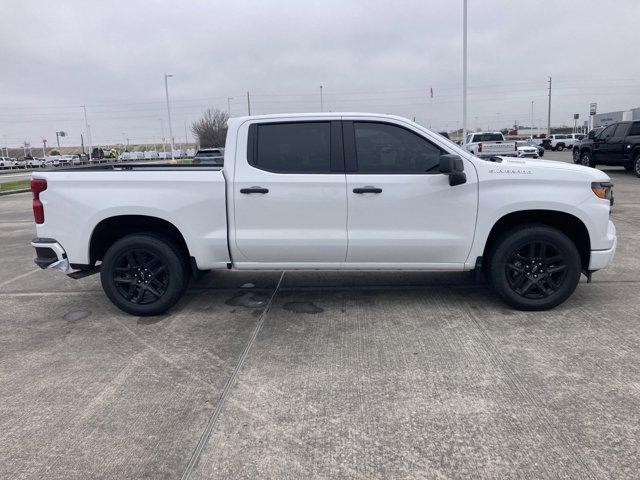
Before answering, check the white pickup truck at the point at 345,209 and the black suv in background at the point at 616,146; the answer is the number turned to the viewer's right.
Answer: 1

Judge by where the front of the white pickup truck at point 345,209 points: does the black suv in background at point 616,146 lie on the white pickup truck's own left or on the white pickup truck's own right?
on the white pickup truck's own left

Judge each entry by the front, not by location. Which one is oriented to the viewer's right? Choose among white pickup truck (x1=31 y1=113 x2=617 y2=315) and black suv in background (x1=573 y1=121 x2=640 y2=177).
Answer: the white pickup truck

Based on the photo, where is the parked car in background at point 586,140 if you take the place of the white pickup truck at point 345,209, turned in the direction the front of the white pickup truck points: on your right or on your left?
on your left

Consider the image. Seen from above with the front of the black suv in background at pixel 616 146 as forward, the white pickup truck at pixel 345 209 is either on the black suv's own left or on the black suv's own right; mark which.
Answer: on the black suv's own left

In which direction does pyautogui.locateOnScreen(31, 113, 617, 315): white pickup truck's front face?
to the viewer's right
